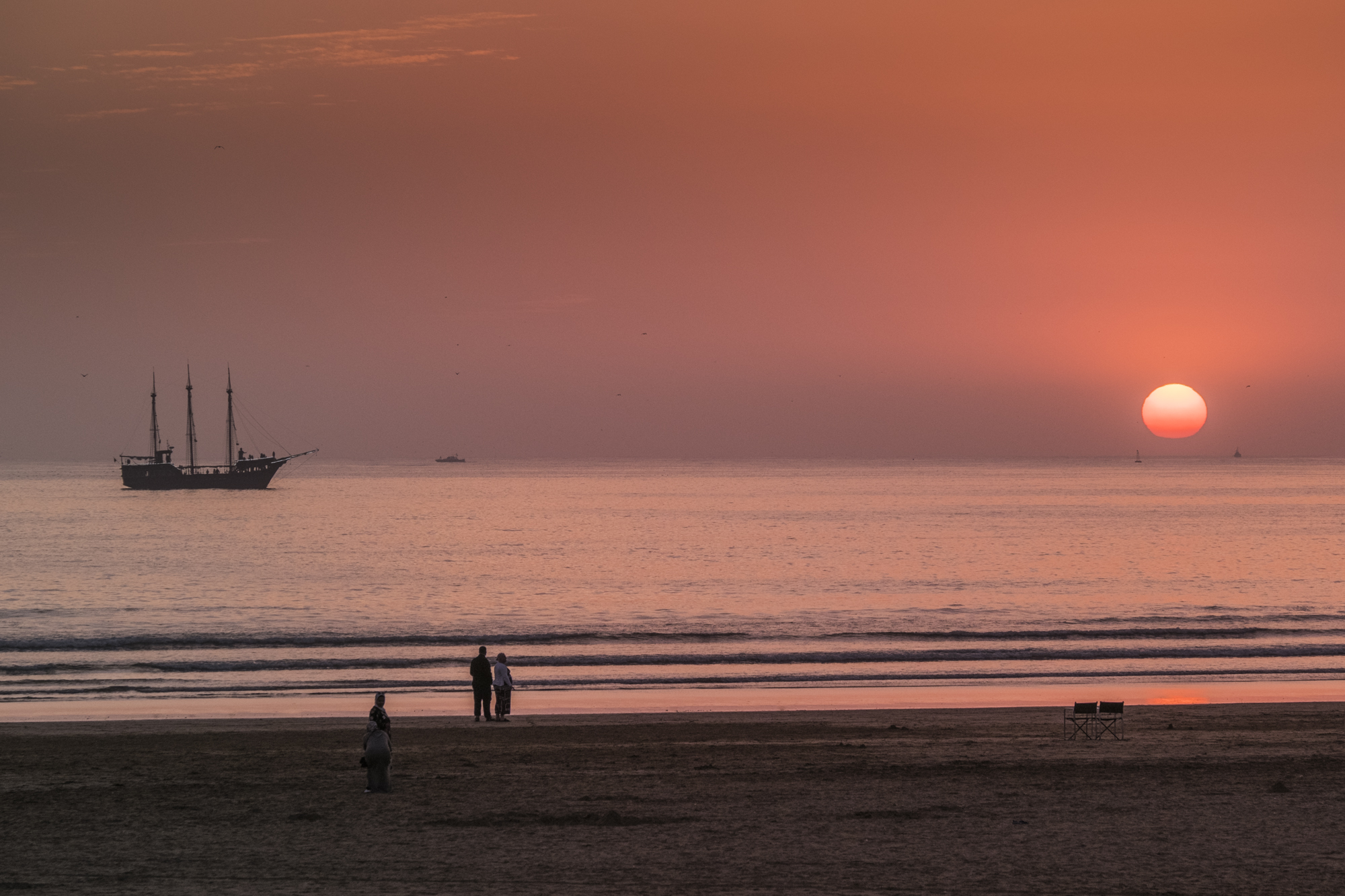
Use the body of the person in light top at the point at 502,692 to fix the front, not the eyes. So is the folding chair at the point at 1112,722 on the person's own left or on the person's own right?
on the person's own right

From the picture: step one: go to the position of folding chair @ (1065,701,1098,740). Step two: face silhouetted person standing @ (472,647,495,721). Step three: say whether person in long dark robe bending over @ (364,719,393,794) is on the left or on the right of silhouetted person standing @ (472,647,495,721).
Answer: left

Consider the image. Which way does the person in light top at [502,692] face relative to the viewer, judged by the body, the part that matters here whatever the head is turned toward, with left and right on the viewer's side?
facing away from the viewer and to the right of the viewer

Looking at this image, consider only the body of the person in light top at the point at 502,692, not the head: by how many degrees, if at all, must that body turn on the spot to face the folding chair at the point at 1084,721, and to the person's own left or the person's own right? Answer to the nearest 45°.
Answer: approximately 90° to the person's own right
